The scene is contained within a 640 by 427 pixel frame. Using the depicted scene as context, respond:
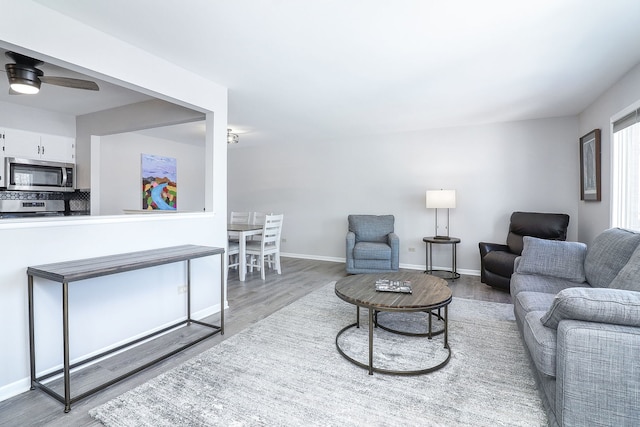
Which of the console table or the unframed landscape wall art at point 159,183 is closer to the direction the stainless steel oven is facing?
the console table

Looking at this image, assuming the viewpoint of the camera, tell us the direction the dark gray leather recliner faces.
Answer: facing the viewer and to the left of the viewer

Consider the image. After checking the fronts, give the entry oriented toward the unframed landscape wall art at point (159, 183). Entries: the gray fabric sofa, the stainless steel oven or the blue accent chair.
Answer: the gray fabric sofa

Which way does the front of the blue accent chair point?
toward the camera

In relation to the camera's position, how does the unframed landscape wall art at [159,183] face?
facing the viewer and to the right of the viewer

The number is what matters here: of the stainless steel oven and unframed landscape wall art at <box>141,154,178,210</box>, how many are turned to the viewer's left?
0

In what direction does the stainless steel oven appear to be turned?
toward the camera

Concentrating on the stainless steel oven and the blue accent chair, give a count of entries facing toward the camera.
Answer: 2

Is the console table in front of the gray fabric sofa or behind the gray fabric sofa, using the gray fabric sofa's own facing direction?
in front

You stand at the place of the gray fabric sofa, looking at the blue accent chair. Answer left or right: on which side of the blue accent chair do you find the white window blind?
right

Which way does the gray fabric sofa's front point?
to the viewer's left

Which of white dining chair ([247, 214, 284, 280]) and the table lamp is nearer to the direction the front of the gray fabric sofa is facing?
the white dining chair
